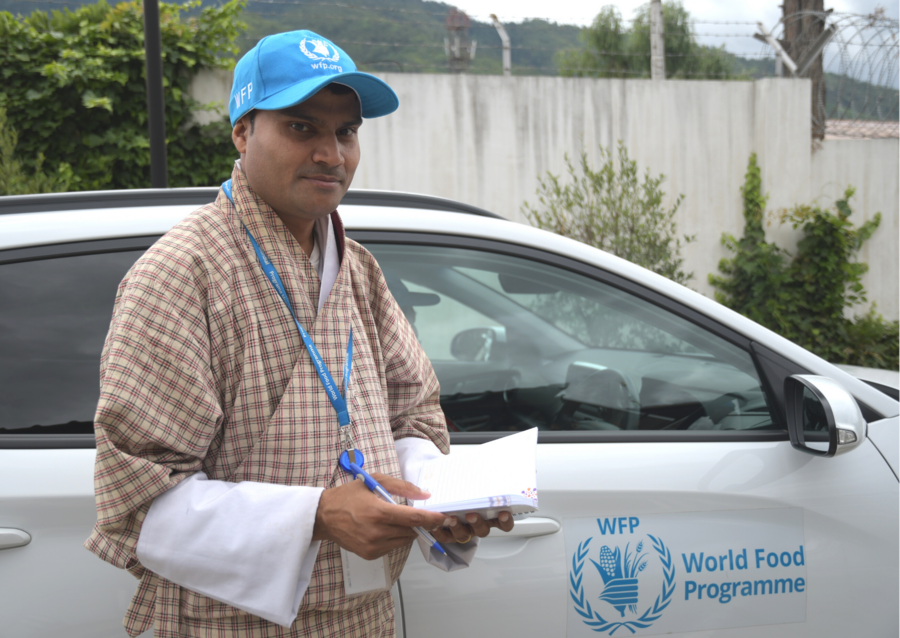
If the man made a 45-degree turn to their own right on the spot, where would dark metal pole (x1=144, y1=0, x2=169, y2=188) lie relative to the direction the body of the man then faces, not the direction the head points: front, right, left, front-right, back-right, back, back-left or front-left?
back

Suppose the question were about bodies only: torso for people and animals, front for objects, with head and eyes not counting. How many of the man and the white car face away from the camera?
0

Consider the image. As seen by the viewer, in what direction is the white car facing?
to the viewer's right

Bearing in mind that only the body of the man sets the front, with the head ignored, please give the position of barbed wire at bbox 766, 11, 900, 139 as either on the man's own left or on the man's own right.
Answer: on the man's own left
